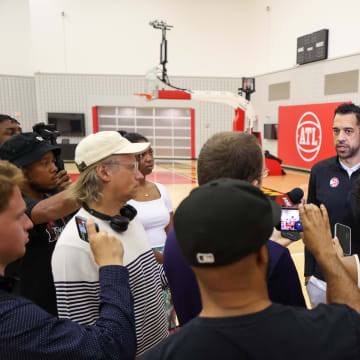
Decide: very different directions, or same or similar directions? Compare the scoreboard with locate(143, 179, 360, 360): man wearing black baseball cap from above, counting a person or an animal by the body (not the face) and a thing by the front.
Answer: very different directions

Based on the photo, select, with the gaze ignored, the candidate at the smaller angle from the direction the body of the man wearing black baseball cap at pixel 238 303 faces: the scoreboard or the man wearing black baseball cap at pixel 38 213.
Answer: the scoreboard

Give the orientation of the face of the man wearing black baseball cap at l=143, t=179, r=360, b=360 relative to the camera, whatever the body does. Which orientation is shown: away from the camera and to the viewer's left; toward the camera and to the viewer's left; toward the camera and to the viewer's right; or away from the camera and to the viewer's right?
away from the camera and to the viewer's right

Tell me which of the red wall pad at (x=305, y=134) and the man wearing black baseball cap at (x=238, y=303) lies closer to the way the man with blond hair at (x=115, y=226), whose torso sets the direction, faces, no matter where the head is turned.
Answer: the man wearing black baseball cap

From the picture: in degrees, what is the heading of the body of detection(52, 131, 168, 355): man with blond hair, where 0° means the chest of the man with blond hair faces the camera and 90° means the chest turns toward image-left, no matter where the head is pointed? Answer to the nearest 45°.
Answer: approximately 315°

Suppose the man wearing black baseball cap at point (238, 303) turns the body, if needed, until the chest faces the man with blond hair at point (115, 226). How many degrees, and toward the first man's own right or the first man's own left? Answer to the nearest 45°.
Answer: approximately 90° to the first man's own left

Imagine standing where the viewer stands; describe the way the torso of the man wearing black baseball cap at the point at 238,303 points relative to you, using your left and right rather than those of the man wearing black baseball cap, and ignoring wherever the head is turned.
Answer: facing away from the viewer and to the right of the viewer

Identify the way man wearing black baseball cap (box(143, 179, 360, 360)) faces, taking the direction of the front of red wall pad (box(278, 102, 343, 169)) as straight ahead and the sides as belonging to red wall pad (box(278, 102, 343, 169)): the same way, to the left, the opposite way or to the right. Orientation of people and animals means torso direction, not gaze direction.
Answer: the opposite way

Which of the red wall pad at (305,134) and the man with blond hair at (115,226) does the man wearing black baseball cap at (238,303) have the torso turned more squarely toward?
the red wall pad
